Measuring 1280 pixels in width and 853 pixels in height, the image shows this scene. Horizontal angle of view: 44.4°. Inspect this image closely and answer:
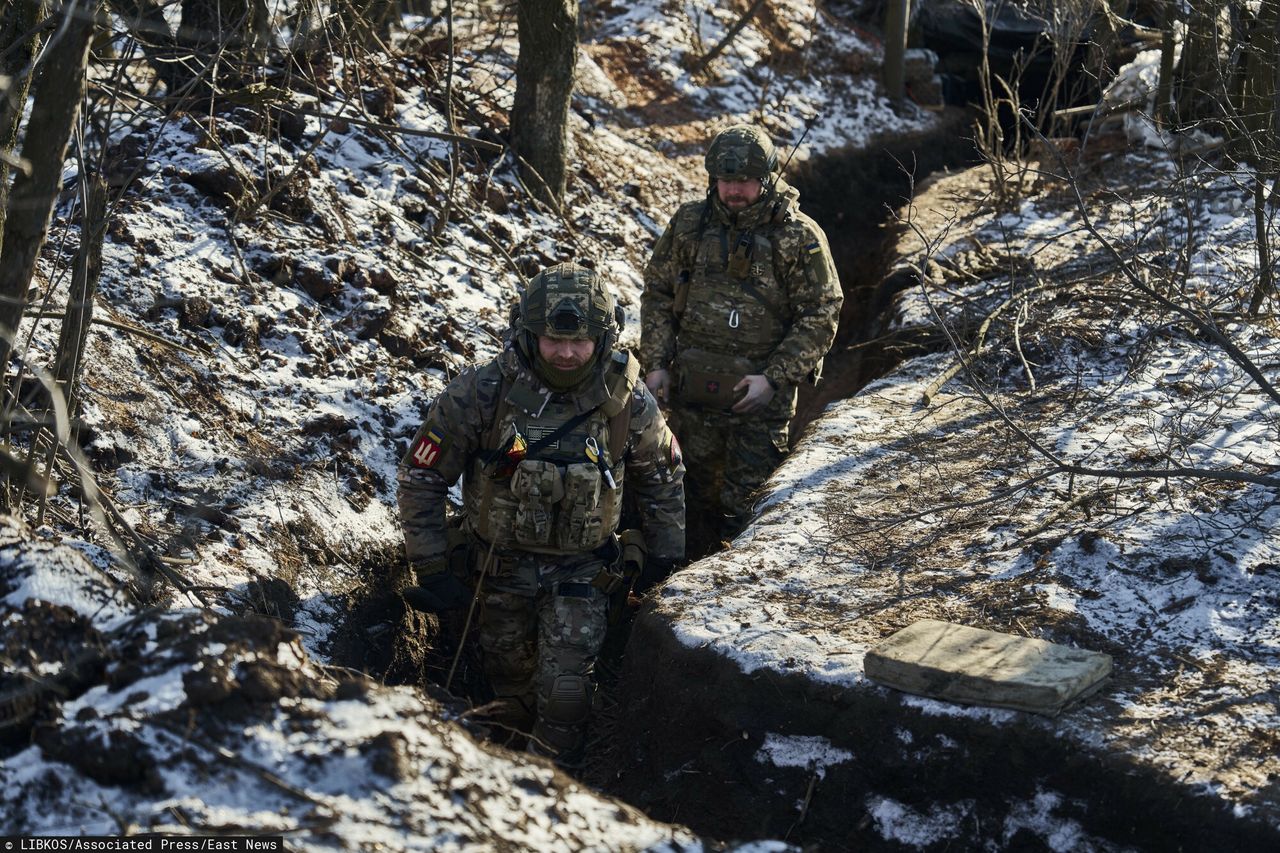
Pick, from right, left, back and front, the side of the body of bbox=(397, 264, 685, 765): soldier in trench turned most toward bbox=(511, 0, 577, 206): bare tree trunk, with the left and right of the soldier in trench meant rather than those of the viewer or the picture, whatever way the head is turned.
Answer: back

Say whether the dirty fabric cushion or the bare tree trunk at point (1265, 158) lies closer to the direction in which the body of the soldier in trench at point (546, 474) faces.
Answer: the dirty fabric cushion

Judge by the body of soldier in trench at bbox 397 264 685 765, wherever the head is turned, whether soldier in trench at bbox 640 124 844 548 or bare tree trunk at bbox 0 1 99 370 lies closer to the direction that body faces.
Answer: the bare tree trunk

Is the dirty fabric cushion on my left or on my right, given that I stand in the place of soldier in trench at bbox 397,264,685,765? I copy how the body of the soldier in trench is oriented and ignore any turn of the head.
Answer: on my left

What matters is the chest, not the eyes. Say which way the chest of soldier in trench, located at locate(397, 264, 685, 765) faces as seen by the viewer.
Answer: toward the camera

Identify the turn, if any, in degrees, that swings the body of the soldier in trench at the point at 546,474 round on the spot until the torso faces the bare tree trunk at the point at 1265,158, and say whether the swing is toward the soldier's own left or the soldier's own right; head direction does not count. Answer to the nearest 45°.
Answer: approximately 90° to the soldier's own left

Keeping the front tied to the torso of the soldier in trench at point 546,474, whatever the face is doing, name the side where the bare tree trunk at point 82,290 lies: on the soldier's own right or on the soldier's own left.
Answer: on the soldier's own right
